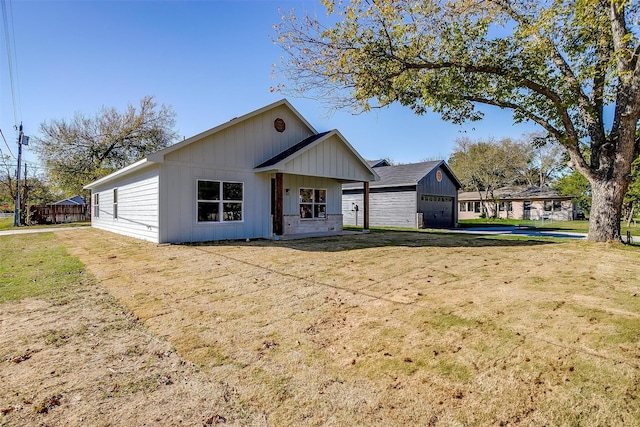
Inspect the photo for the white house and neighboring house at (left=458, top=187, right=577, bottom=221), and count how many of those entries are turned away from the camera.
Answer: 0

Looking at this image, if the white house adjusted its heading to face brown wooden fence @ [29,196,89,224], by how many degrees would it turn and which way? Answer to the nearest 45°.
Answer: approximately 180°

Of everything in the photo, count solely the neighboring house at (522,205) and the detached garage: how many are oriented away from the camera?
0

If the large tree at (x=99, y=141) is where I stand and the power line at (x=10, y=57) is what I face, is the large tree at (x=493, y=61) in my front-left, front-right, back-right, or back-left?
front-left

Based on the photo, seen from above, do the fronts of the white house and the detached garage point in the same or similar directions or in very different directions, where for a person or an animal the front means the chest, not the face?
same or similar directions

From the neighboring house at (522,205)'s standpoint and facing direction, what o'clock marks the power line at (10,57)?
The power line is roughly at 1 o'clock from the neighboring house.

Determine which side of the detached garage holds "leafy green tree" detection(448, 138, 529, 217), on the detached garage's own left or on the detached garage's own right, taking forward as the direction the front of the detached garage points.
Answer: on the detached garage's own left

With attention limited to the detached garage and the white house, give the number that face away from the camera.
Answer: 0

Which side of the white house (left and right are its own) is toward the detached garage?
left

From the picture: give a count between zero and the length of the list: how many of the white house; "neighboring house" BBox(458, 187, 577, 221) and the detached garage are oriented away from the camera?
0

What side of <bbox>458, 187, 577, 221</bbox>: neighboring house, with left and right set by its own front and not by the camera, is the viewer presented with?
front

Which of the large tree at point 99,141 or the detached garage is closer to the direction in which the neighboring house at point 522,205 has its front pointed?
the detached garage

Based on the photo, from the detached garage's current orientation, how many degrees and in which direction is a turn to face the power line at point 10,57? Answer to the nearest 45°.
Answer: approximately 90° to its right

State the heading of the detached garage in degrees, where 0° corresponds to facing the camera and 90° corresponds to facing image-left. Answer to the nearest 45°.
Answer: approximately 315°

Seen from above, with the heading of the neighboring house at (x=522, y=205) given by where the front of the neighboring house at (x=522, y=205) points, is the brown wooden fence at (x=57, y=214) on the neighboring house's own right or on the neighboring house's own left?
on the neighboring house's own right
